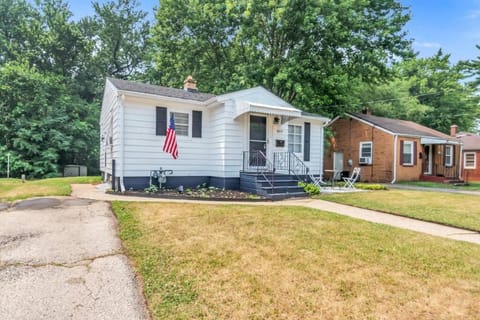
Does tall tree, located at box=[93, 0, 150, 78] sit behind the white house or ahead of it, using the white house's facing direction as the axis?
behind

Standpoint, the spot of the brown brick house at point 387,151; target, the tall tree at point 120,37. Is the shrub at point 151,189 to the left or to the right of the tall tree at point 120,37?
left

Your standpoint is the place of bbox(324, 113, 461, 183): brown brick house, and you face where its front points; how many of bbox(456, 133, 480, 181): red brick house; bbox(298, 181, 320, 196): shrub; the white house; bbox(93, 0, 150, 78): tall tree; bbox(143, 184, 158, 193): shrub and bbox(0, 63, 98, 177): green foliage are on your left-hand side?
1

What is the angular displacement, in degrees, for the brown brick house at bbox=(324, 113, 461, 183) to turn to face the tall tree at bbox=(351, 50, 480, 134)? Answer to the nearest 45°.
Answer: approximately 135° to its left

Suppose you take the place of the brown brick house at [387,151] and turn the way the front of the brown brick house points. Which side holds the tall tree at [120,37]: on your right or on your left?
on your right

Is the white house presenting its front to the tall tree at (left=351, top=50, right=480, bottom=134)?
no

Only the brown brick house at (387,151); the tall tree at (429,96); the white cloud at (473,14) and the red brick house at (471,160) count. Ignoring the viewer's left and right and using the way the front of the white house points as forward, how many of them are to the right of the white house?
0

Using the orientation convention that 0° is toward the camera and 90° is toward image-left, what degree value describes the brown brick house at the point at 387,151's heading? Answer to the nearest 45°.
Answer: approximately 315°

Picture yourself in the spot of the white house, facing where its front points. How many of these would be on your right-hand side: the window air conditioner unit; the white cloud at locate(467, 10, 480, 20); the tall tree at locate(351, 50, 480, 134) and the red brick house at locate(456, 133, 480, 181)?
0

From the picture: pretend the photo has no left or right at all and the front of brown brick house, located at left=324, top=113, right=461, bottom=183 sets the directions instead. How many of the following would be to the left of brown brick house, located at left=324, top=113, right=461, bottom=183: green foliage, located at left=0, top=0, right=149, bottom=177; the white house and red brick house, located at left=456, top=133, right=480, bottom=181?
1

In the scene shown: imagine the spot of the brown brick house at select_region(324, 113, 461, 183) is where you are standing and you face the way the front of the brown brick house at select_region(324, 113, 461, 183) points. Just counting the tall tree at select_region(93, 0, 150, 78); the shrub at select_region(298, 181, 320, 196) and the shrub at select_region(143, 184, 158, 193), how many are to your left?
0

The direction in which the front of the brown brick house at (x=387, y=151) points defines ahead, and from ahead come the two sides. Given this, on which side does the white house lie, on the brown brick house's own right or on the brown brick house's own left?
on the brown brick house's own right

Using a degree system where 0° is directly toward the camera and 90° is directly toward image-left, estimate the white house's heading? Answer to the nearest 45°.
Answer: approximately 315°

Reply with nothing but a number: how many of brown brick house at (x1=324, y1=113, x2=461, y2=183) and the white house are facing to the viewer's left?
0

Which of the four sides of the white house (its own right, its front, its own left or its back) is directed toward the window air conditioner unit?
left

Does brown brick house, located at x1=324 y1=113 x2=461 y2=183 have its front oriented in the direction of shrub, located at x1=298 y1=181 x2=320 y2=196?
no

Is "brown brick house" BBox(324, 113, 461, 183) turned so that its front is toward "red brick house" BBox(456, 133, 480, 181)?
no

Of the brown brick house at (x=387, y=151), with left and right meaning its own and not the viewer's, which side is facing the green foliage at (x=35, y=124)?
right
